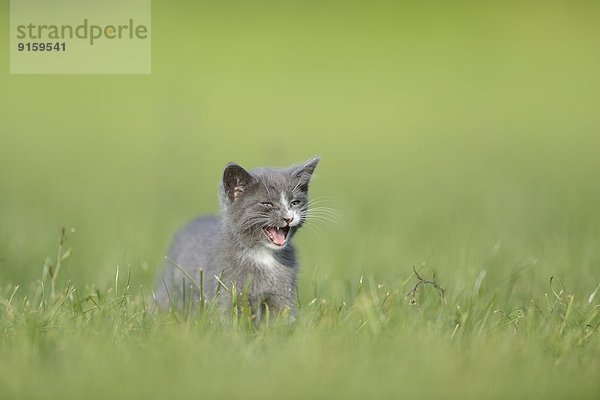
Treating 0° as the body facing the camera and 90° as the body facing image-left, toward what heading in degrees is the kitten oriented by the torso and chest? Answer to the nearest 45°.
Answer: approximately 315°
